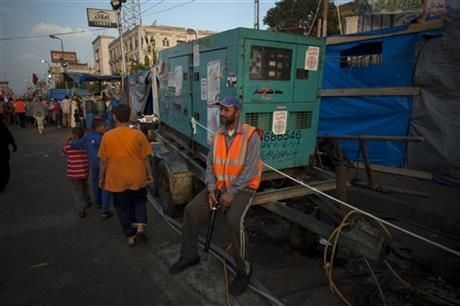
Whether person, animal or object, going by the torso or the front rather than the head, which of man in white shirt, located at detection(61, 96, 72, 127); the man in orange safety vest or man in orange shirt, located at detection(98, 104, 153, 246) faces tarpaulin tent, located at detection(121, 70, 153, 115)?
the man in orange shirt

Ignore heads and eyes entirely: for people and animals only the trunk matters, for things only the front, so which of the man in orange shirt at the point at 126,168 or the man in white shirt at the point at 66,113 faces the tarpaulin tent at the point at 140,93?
the man in orange shirt

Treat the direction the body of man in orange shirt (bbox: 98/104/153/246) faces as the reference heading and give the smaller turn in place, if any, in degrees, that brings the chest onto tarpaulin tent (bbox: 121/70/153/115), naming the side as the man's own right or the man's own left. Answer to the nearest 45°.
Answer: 0° — they already face it

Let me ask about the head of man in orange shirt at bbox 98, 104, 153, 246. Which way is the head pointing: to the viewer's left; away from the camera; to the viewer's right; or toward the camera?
away from the camera

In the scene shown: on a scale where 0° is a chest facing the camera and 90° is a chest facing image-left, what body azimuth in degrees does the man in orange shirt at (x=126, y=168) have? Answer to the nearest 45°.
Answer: approximately 180°

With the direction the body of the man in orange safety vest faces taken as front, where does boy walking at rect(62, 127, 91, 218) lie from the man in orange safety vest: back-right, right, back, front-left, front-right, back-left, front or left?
right

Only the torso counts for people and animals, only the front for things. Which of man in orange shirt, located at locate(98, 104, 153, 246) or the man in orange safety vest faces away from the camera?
the man in orange shirt

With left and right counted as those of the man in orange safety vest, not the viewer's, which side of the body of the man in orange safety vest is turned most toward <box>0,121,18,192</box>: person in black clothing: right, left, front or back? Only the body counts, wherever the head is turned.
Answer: right

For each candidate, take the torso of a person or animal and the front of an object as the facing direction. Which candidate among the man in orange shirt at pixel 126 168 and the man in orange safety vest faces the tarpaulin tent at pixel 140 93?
the man in orange shirt
